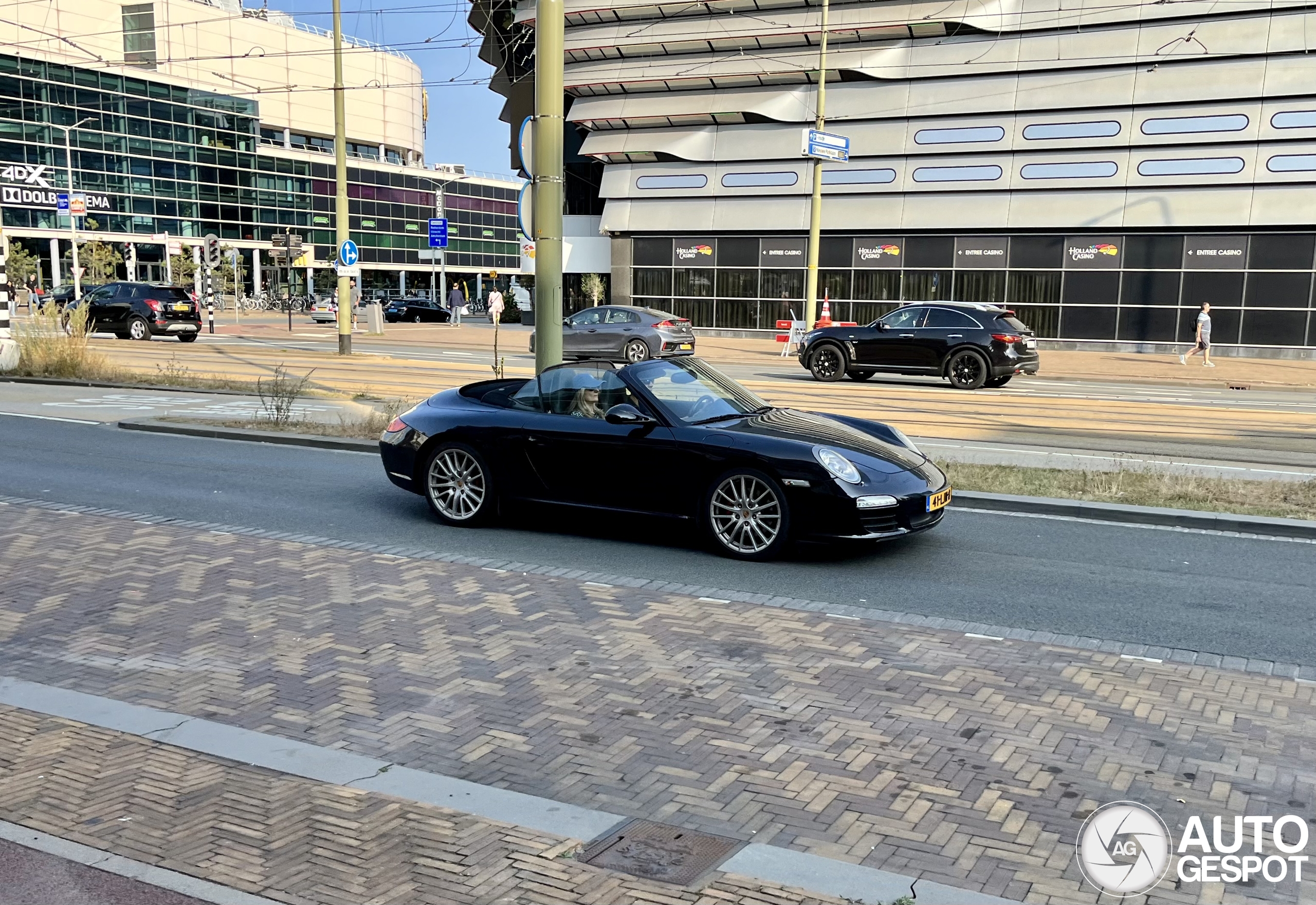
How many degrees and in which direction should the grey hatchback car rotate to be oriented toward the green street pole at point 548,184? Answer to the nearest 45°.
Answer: approximately 135° to its left

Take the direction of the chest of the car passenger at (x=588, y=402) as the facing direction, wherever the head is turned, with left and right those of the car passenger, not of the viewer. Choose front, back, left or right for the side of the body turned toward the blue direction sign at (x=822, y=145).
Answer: left

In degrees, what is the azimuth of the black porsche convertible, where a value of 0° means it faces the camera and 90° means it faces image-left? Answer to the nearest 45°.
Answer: approximately 315°

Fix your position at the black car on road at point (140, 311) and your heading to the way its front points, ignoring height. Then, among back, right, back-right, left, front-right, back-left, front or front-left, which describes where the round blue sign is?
back

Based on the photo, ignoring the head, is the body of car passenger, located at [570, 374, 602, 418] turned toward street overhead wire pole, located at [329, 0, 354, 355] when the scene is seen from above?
no

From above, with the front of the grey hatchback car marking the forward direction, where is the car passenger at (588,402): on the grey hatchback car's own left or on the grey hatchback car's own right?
on the grey hatchback car's own left

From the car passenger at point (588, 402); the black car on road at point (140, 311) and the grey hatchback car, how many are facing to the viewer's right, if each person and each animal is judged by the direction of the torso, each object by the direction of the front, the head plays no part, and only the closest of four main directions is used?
1

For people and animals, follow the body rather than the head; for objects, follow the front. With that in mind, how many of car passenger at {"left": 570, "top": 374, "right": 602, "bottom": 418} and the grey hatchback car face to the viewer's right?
1

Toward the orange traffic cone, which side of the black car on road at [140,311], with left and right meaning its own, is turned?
back

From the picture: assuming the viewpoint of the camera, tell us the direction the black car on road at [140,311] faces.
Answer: facing away from the viewer and to the left of the viewer

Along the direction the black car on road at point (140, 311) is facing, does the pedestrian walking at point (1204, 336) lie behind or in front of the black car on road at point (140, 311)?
behind

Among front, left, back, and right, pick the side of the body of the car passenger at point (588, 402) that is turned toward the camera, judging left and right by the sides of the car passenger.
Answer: right

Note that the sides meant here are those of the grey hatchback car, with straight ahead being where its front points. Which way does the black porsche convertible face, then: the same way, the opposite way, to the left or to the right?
the opposite way

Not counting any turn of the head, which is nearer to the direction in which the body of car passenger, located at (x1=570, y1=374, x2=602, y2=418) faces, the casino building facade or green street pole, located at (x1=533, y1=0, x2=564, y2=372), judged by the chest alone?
the casino building facade

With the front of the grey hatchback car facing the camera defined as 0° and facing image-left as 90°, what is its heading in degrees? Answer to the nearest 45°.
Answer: approximately 135°

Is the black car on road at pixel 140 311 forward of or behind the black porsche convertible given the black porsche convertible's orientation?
behind

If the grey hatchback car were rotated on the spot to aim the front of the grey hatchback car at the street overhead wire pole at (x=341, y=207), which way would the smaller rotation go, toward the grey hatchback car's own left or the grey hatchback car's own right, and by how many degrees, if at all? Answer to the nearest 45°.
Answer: approximately 45° to the grey hatchback car's own left

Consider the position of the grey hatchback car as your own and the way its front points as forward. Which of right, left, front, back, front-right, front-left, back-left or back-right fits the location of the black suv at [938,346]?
back

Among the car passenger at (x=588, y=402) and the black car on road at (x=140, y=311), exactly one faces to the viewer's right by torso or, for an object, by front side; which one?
the car passenger

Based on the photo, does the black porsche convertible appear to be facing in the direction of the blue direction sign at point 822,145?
no

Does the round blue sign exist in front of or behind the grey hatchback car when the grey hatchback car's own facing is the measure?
in front
